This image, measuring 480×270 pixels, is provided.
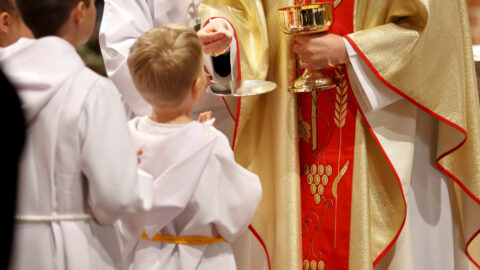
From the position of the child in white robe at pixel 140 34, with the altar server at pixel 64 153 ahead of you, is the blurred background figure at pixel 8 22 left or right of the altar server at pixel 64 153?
right

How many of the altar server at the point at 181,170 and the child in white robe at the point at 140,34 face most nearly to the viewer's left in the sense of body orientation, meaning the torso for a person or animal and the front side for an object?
0

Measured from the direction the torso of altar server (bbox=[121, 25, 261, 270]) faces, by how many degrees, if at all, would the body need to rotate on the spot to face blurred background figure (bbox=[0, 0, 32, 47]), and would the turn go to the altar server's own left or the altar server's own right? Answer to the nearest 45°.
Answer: approximately 90° to the altar server's own left

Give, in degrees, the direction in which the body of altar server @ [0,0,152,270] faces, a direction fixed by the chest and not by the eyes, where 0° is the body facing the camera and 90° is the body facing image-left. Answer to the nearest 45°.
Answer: approximately 225°

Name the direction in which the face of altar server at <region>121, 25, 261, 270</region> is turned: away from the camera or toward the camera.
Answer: away from the camera

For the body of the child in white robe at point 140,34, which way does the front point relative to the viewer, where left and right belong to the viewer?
facing the viewer and to the right of the viewer

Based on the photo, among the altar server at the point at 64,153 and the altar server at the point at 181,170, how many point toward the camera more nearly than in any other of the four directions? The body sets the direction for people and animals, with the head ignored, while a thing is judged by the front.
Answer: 0

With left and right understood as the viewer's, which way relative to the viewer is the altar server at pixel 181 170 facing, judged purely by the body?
facing away from the viewer and to the right of the viewer
